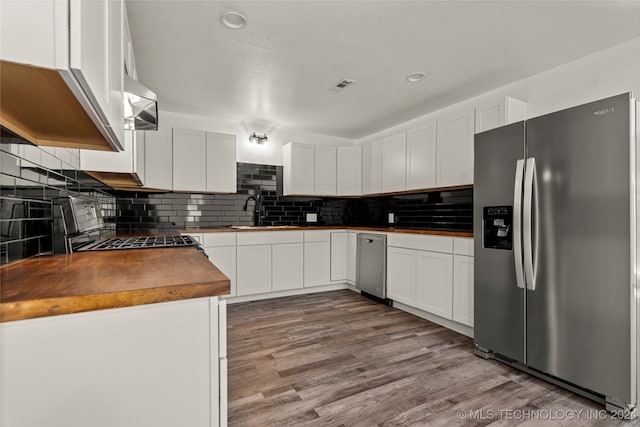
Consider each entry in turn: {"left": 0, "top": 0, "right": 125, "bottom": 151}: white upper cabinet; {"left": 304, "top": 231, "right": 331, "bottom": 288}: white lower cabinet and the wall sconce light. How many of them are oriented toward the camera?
2

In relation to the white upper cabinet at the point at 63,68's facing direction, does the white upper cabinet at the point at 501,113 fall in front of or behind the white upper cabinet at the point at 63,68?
in front

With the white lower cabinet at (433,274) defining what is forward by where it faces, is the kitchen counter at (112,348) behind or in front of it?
in front

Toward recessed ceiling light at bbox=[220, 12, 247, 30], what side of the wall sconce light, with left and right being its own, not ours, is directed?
front

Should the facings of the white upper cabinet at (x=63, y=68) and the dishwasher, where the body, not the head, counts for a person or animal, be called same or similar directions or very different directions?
very different directions

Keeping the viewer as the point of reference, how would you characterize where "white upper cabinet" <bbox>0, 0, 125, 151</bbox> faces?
facing to the right of the viewer

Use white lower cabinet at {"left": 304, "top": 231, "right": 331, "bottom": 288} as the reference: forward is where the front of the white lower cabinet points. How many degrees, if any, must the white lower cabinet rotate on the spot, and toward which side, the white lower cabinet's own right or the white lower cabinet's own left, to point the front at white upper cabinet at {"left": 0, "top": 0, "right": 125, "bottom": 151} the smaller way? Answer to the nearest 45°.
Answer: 0° — it already faces it

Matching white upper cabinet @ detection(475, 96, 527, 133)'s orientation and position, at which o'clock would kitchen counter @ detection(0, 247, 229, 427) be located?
The kitchen counter is roughly at 11 o'clock from the white upper cabinet.

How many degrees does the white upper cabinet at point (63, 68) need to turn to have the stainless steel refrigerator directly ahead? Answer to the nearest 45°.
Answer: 0° — it already faces it
